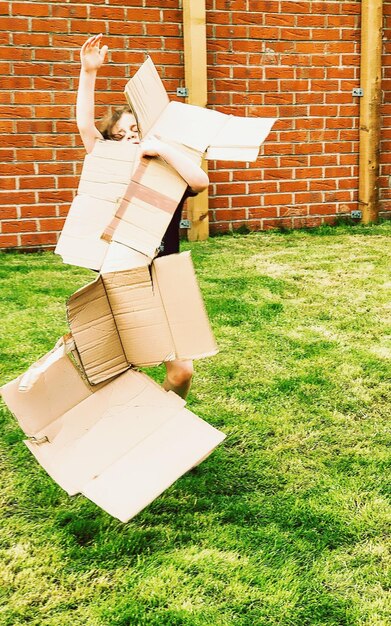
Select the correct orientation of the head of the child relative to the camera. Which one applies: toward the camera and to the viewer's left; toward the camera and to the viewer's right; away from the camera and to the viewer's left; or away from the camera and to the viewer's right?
toward the camera and to the viewer's right

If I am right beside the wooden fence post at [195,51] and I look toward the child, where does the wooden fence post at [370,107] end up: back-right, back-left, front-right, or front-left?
back-left

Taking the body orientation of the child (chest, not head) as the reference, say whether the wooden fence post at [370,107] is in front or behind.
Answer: behind

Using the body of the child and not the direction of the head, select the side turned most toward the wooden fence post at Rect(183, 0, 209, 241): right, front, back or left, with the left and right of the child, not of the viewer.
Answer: back

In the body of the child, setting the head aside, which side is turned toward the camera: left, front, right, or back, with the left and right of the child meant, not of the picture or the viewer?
front
